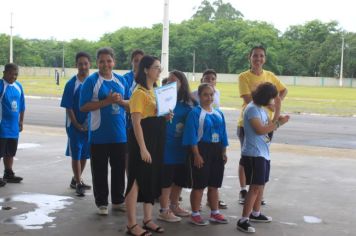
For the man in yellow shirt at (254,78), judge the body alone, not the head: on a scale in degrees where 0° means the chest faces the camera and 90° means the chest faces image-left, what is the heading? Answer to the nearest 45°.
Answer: approximately 0°

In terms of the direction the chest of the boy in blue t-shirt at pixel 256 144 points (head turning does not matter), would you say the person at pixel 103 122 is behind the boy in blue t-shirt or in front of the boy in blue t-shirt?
behind

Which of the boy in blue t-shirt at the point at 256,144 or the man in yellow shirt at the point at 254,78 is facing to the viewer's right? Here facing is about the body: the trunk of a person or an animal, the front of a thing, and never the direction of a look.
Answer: the boy in blue t-shirt
